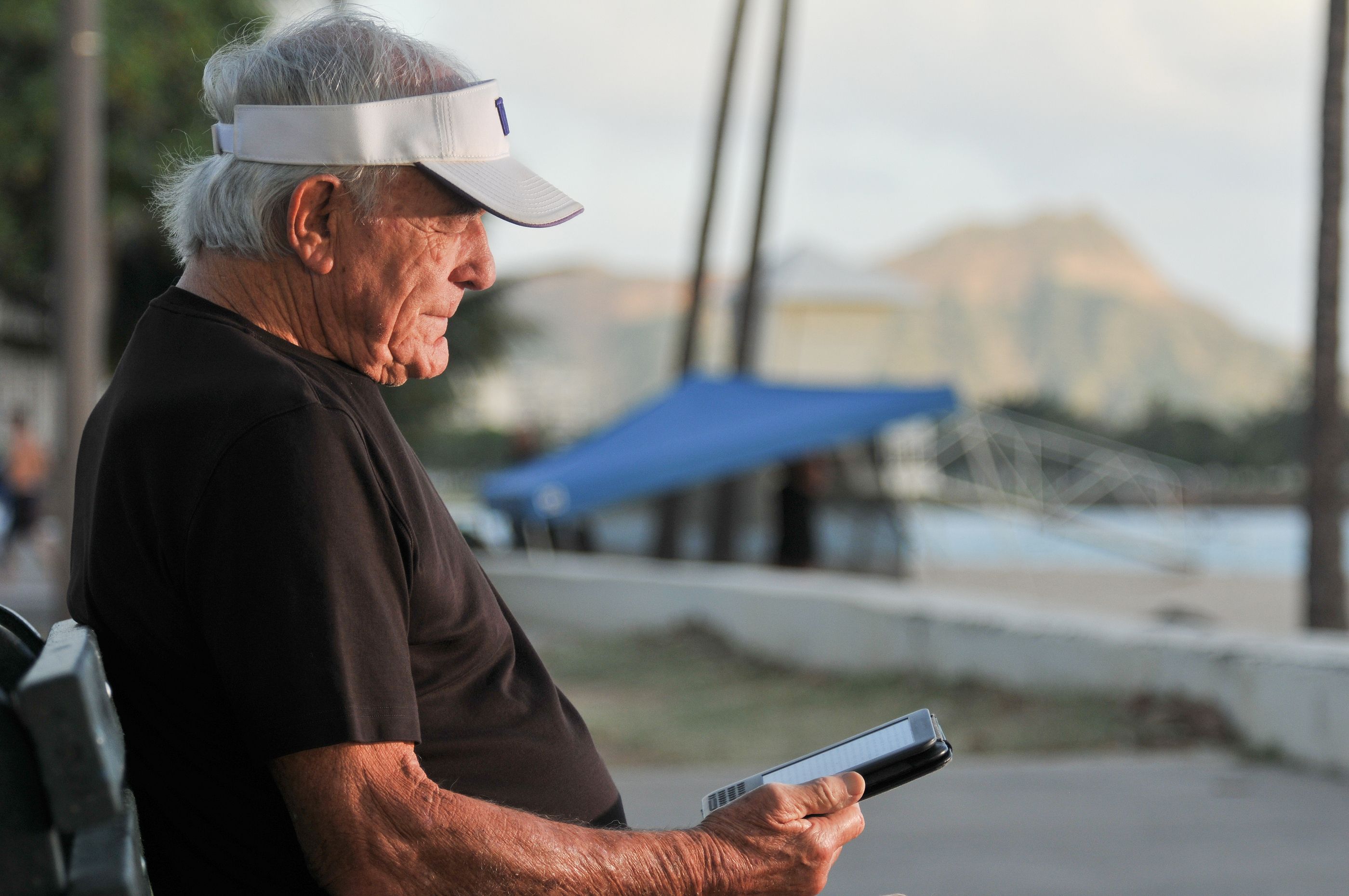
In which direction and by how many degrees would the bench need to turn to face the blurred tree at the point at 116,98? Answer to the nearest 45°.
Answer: approximately 90° to its left

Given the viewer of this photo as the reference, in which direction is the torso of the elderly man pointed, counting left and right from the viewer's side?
facing to the right of the viewer

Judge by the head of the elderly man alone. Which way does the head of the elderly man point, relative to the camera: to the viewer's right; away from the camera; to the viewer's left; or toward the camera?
to the viewer's right

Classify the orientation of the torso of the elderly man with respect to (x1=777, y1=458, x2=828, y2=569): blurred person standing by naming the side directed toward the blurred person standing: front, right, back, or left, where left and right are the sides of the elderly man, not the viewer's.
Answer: left

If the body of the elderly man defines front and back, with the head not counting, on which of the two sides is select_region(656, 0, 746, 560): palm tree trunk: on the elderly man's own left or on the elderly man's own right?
on the elderly man's own left

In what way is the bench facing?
to the viewer's right

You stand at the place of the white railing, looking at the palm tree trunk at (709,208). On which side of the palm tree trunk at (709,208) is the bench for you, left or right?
left

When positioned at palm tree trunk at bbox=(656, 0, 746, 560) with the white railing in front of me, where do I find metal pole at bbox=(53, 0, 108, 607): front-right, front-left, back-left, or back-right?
back-right
